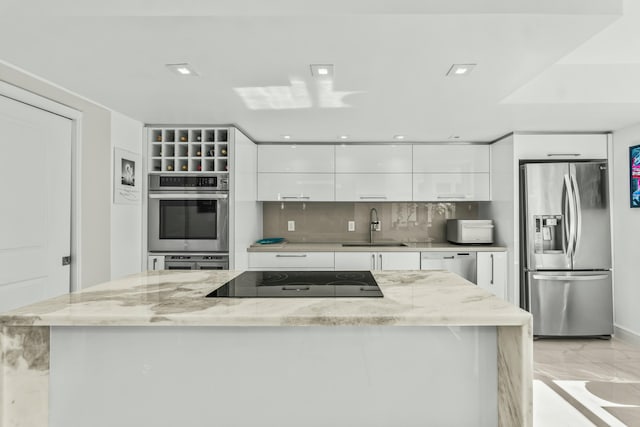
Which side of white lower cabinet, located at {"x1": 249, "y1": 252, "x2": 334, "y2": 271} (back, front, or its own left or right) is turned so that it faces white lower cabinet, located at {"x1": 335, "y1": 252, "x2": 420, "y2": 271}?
left

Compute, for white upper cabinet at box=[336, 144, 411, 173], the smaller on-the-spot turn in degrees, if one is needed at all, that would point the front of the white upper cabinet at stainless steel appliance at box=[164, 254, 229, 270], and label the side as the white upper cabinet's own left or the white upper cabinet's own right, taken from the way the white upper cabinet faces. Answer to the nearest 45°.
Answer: approximately 45° to the white upper cabinet's own right

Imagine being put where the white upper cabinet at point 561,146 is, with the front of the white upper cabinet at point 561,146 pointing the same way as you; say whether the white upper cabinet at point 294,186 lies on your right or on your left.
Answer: on your right

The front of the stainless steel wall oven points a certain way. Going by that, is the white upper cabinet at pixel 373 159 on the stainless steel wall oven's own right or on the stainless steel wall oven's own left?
on the stainless steel wall oven's own left

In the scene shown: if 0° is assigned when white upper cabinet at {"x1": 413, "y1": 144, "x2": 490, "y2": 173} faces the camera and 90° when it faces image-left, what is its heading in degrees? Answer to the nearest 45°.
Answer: approximately 0°

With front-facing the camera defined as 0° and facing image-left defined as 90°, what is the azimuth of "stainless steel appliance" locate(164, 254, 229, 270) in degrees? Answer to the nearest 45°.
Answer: approximately 0°

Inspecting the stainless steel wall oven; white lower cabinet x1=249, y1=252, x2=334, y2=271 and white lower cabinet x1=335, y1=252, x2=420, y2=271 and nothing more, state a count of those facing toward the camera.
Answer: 3

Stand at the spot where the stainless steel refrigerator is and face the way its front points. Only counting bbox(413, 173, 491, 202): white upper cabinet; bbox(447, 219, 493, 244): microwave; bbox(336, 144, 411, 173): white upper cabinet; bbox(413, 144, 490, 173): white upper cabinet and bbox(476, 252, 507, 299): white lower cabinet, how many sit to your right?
5

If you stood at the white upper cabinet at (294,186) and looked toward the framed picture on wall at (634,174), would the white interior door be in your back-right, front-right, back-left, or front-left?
back-right

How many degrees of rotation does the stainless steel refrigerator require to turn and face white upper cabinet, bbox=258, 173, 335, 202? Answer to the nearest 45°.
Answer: approximately 90° to its right
